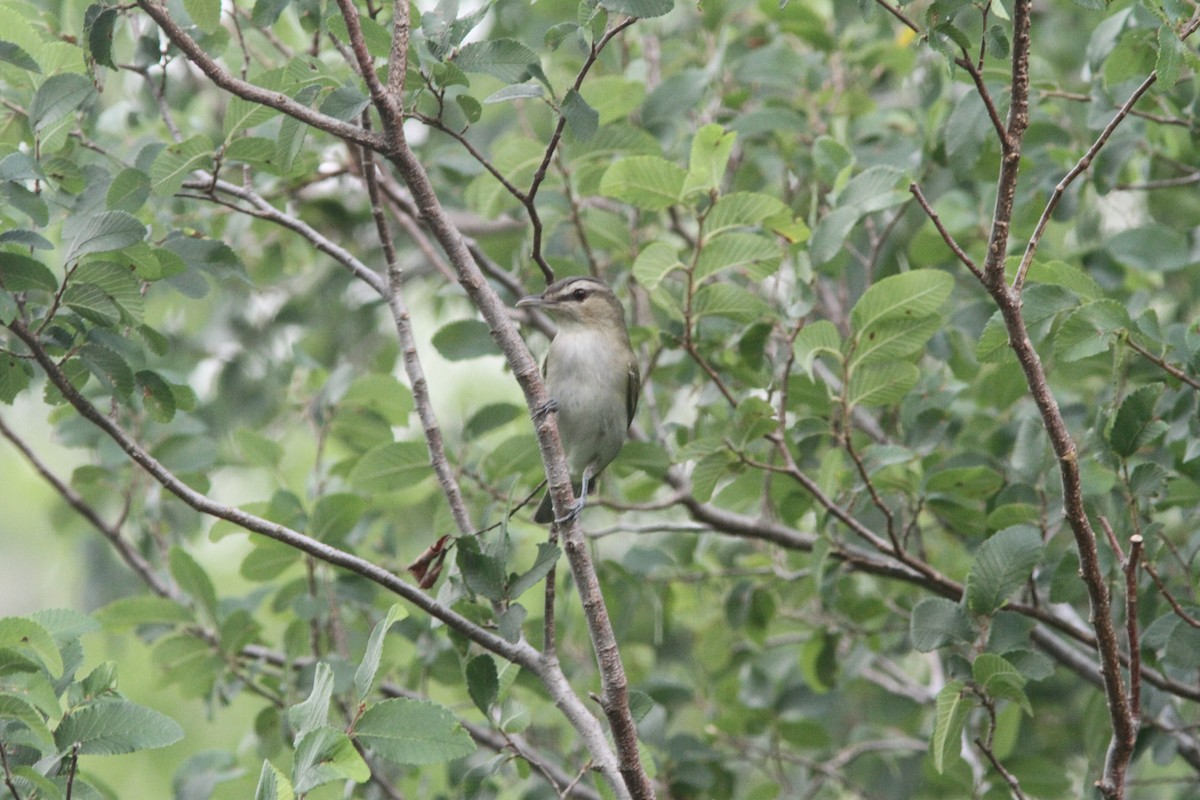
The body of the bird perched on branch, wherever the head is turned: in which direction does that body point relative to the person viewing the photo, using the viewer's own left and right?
facing the viewer and to the left of the viewer

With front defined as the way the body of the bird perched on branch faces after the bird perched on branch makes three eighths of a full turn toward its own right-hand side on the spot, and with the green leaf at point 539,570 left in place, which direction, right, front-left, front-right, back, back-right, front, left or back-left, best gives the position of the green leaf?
front-left
